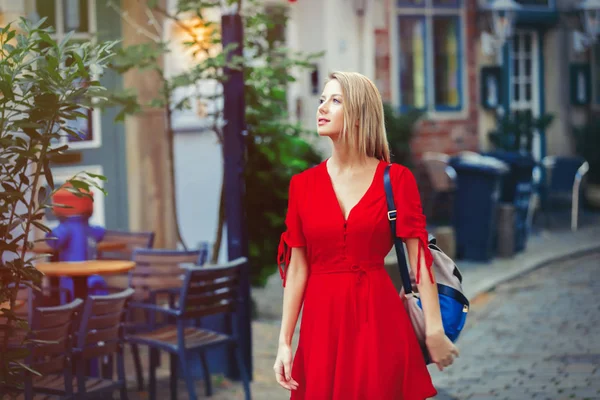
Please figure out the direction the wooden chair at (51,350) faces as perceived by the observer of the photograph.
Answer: facing away from the viewer and to the left of the viewer

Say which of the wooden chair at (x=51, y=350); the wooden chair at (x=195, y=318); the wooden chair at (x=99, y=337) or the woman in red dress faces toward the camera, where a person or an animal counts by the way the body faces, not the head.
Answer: the woman in red dress

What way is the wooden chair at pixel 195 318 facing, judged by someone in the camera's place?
facing away from the viewer and to the left of the viewer

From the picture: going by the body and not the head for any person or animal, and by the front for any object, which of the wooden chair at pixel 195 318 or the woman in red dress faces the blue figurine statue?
the wooden chair

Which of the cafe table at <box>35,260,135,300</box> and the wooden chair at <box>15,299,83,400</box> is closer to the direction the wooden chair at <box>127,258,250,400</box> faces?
the cafe table

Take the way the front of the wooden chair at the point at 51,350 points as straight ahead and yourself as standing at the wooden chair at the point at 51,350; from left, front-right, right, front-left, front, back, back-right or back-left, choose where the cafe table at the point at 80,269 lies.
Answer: front-right

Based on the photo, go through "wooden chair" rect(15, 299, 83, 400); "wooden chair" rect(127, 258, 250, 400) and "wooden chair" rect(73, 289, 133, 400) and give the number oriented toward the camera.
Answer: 0

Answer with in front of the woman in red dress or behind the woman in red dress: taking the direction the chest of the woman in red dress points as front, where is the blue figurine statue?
behind

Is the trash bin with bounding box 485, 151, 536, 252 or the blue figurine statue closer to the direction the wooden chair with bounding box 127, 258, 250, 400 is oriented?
the blue figurine statue

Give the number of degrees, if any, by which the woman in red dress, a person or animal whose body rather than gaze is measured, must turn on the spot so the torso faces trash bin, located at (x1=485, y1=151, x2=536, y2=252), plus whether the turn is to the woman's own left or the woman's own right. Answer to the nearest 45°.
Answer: approximately 180°

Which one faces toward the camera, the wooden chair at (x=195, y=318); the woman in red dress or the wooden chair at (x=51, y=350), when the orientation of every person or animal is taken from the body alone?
the woman in red dress

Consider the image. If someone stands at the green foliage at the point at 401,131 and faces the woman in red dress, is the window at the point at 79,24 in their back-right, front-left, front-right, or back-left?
front-right

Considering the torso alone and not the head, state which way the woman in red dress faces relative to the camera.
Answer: toward the camera
